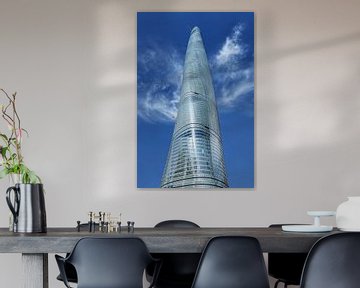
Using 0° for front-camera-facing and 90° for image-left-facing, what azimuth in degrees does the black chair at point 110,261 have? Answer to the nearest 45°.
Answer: approximately 180°

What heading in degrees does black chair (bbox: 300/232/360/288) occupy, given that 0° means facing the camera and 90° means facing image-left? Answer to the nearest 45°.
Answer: approximately 180°

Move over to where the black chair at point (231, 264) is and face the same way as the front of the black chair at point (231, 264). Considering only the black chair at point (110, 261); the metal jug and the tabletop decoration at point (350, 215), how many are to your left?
2

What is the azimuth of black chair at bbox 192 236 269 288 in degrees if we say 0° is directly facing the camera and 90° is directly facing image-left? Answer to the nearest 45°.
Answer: approximately 180°

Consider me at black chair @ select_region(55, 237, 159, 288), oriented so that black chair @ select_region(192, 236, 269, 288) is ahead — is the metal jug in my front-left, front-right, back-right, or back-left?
back-left

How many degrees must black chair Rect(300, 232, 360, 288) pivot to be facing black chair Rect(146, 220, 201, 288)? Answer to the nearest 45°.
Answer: approximately 45° to its left
